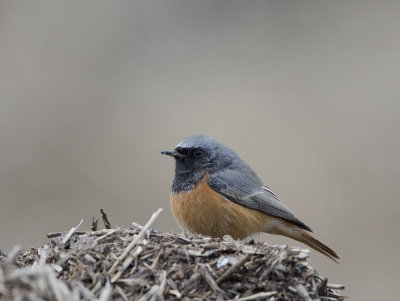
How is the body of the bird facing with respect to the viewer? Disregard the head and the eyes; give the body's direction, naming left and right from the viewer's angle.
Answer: facing to the left of the viewer
